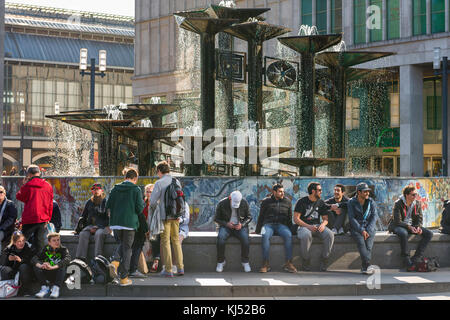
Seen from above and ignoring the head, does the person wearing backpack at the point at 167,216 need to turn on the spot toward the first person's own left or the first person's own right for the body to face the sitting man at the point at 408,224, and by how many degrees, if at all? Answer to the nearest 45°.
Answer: approximately 135° to the first person's own right

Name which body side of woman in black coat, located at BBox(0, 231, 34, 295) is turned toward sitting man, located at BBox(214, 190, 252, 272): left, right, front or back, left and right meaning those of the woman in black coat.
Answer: left

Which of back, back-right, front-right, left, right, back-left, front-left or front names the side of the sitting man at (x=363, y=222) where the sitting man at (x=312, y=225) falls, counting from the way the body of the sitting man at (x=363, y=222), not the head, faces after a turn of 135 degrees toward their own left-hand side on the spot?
back-left

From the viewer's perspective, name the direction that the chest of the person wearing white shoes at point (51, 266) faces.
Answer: toward the camera

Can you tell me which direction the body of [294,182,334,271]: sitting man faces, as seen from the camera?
toward the camera

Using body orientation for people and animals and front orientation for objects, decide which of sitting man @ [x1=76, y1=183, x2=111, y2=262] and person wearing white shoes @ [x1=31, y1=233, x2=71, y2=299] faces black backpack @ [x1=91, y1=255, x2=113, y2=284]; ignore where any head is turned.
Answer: the sitting man

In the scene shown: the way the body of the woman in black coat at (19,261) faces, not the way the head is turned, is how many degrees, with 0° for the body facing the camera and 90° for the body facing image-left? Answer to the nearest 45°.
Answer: approximately 0°

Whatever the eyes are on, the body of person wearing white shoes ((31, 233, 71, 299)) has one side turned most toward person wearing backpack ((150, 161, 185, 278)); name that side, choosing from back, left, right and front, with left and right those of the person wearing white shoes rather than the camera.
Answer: left

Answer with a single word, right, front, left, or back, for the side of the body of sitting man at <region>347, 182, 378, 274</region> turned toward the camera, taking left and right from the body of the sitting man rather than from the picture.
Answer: front

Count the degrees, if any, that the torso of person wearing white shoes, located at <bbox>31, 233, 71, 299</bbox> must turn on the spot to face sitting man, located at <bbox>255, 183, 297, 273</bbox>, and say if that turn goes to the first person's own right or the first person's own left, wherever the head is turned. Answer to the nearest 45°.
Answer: approximately 90° to the first person's own left
